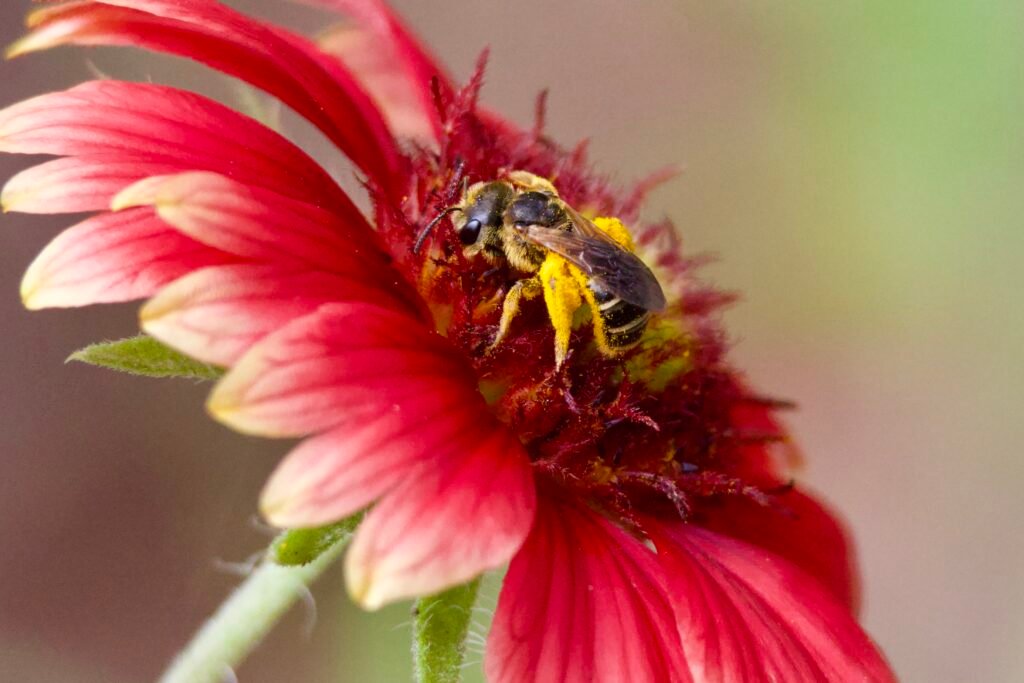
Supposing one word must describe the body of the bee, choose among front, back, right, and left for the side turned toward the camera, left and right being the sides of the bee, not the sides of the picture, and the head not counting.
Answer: left
